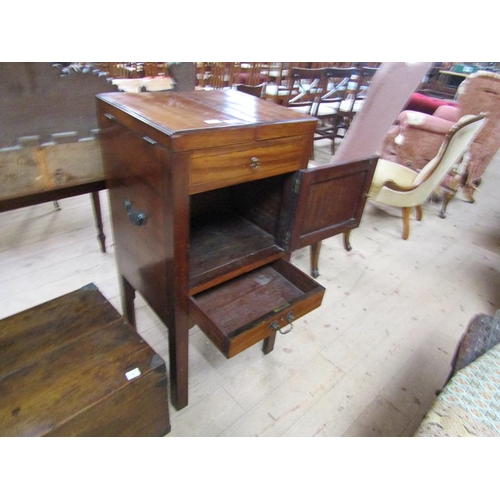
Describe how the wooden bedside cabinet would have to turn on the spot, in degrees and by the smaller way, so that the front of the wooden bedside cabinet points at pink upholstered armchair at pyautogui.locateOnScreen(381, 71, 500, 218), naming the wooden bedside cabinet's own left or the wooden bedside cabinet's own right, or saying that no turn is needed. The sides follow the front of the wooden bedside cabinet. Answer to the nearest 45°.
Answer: approximately 90° to the wooden bedside cabinet's own left

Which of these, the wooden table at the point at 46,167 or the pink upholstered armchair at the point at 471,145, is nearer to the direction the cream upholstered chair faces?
the wooden table

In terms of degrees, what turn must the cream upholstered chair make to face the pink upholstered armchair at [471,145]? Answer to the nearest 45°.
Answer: approximately 90° to its right

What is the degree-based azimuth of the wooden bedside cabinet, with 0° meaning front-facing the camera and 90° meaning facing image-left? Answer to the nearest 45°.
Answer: approximately 315°

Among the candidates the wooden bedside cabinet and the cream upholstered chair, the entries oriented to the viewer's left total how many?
1

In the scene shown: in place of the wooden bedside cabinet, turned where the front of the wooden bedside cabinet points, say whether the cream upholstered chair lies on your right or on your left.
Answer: on your left

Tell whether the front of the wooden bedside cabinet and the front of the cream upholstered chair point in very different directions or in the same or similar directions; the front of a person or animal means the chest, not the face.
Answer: very different directions

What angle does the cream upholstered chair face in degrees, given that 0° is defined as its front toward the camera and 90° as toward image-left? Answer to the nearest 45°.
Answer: approximately 90°
